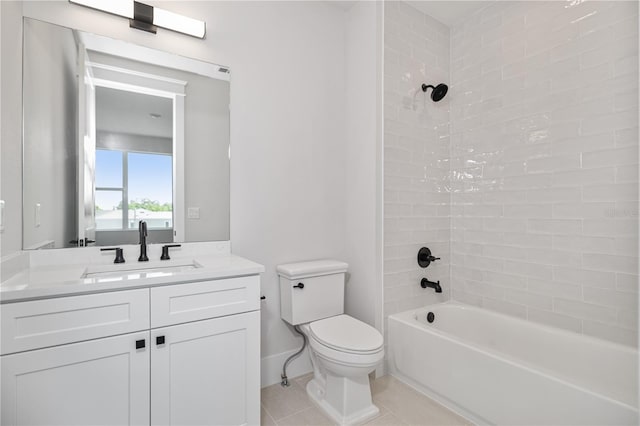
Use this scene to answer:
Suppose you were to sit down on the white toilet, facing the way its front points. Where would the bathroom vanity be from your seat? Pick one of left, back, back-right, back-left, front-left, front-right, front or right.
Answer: right

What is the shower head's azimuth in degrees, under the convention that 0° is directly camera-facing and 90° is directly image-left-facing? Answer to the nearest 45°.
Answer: approximately 315°

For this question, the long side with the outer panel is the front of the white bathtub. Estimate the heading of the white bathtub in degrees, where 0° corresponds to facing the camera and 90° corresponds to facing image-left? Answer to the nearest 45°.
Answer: approximately 45°

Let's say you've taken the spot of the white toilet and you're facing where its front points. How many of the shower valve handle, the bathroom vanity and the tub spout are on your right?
1

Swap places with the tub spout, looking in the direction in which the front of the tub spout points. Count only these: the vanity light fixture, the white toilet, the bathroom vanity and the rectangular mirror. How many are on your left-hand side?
0

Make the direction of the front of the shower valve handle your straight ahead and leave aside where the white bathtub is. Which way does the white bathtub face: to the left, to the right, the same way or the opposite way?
to the right

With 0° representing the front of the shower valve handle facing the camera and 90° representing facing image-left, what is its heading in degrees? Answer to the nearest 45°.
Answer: approximately 315°

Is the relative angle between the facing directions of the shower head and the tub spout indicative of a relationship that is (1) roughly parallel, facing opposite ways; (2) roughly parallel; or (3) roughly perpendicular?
roughly parallel

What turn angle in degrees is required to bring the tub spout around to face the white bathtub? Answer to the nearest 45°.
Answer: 0° — it already faces it

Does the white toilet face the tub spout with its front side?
no

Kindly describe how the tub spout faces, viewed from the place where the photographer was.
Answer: facing the viewer and to the right of the viewer

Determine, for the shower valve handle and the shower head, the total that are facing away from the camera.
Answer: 0
